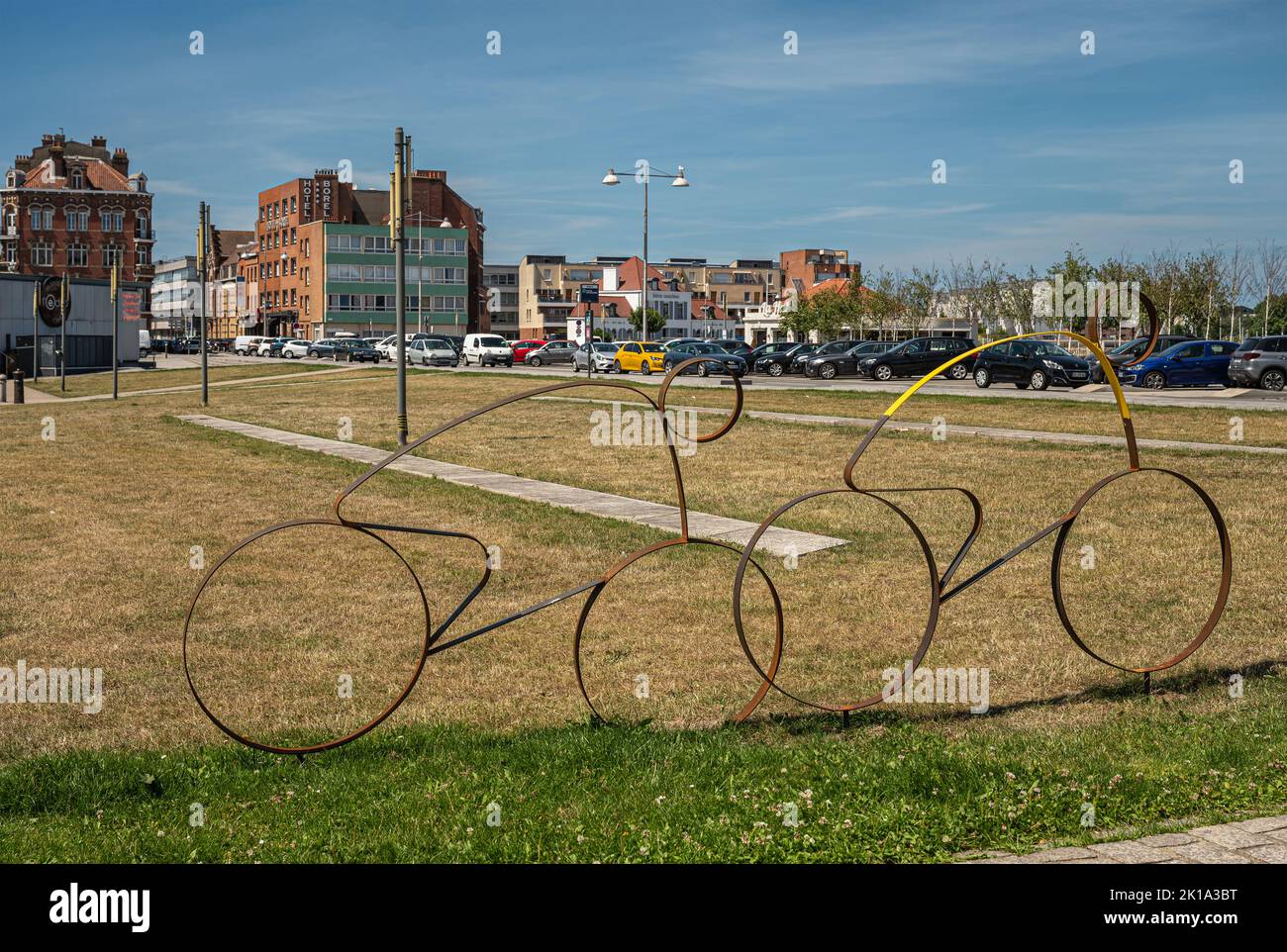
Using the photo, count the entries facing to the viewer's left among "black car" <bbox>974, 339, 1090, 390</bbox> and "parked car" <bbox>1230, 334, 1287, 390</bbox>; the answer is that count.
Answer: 0

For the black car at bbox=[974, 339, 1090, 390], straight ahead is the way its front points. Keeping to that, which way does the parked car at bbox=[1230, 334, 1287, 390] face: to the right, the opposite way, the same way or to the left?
to the left

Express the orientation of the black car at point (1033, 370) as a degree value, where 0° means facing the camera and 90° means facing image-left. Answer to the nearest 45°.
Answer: approximately 315°

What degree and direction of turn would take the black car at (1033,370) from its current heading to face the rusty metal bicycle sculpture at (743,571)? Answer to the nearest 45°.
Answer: approximately 45° to its right
